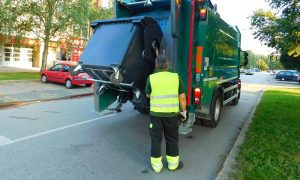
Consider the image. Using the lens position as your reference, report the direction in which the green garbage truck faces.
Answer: facing away from the viewer and to the right of the viewer

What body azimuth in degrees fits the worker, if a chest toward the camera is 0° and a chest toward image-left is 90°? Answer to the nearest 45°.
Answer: approximately 180°

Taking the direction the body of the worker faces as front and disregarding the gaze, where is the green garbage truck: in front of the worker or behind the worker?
in front

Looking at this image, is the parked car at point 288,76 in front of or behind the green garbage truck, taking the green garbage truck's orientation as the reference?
in front

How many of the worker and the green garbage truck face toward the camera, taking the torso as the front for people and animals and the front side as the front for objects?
0

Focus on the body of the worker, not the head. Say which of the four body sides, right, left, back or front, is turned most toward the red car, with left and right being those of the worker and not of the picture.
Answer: front

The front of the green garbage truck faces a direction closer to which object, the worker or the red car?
the red car

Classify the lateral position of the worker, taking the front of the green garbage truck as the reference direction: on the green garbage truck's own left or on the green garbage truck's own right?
on the green garbage truck's own right

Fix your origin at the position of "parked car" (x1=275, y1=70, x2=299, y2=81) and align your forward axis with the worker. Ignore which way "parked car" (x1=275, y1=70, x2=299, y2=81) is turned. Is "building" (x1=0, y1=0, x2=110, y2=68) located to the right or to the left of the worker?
right

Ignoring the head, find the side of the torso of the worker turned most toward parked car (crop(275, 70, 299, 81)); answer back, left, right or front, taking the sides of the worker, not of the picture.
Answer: front

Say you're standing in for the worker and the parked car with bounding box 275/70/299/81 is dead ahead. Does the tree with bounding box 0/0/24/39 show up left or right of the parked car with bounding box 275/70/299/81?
left
